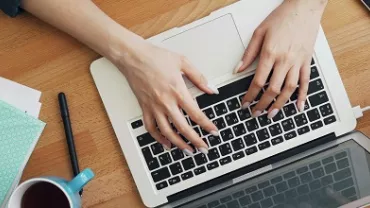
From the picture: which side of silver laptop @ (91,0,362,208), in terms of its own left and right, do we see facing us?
back

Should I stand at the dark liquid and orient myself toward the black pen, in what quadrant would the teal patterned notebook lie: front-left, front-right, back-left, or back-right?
front-left
